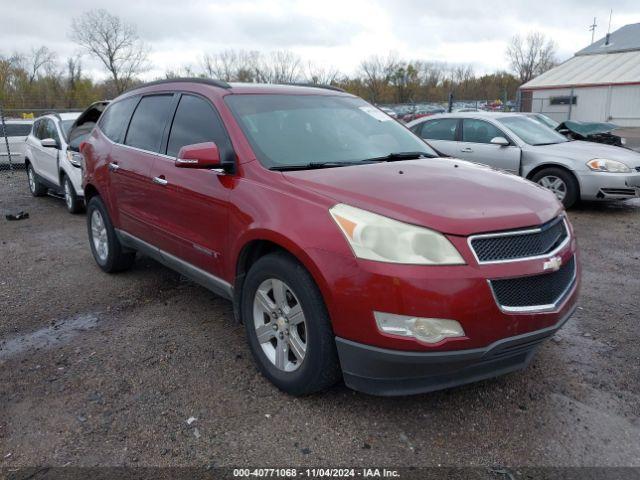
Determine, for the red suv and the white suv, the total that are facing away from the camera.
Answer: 0

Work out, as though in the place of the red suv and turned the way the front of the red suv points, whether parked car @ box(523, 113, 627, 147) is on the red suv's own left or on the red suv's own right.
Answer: on the red suv's own left

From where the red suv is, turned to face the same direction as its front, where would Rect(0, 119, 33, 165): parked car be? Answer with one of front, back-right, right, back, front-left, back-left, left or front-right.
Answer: back

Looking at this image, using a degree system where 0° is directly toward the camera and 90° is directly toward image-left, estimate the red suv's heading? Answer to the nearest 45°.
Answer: approximately 315°

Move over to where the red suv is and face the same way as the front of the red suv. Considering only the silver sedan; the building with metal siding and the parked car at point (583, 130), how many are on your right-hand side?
0

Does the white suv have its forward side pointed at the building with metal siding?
no

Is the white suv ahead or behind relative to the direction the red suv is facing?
behind

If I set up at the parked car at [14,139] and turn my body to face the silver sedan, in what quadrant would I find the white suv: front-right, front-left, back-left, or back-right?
front-right

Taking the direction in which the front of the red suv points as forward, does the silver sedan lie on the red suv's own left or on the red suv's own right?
on the red suv's own left
